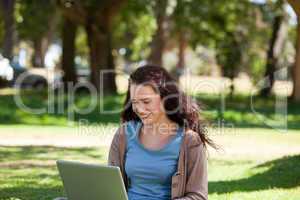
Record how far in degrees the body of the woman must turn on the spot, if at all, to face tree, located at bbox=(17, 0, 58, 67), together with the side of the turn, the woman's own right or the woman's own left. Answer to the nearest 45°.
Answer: approximately 135° to the woman's own right

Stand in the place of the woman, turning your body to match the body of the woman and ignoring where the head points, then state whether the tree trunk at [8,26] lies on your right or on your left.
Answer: on your right

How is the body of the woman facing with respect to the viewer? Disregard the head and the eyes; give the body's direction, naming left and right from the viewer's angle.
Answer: facing the viewer and to the left of the viewer

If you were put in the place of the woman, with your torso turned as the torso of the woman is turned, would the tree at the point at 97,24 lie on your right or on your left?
on your right

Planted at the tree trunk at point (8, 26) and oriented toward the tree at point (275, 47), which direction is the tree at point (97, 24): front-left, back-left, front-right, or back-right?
front-right

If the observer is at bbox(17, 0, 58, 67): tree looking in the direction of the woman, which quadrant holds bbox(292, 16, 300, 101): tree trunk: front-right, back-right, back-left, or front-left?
front-left

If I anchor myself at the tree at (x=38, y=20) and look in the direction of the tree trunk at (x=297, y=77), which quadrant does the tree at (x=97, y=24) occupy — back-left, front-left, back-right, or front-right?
front-right

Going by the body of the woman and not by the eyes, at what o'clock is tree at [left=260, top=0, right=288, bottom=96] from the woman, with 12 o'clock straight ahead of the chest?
The tree is roughly at 5 o'clock from the woman.

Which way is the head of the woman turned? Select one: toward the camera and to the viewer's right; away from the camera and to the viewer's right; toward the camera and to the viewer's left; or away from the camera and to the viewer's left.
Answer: toward the camera and to the viewer's left

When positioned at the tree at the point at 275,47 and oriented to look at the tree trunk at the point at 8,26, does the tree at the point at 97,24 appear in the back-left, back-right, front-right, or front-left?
front-left

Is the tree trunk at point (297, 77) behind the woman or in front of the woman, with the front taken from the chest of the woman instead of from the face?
behind

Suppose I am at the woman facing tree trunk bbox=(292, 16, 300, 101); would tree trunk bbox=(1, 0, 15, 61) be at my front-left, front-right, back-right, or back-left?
front-left
